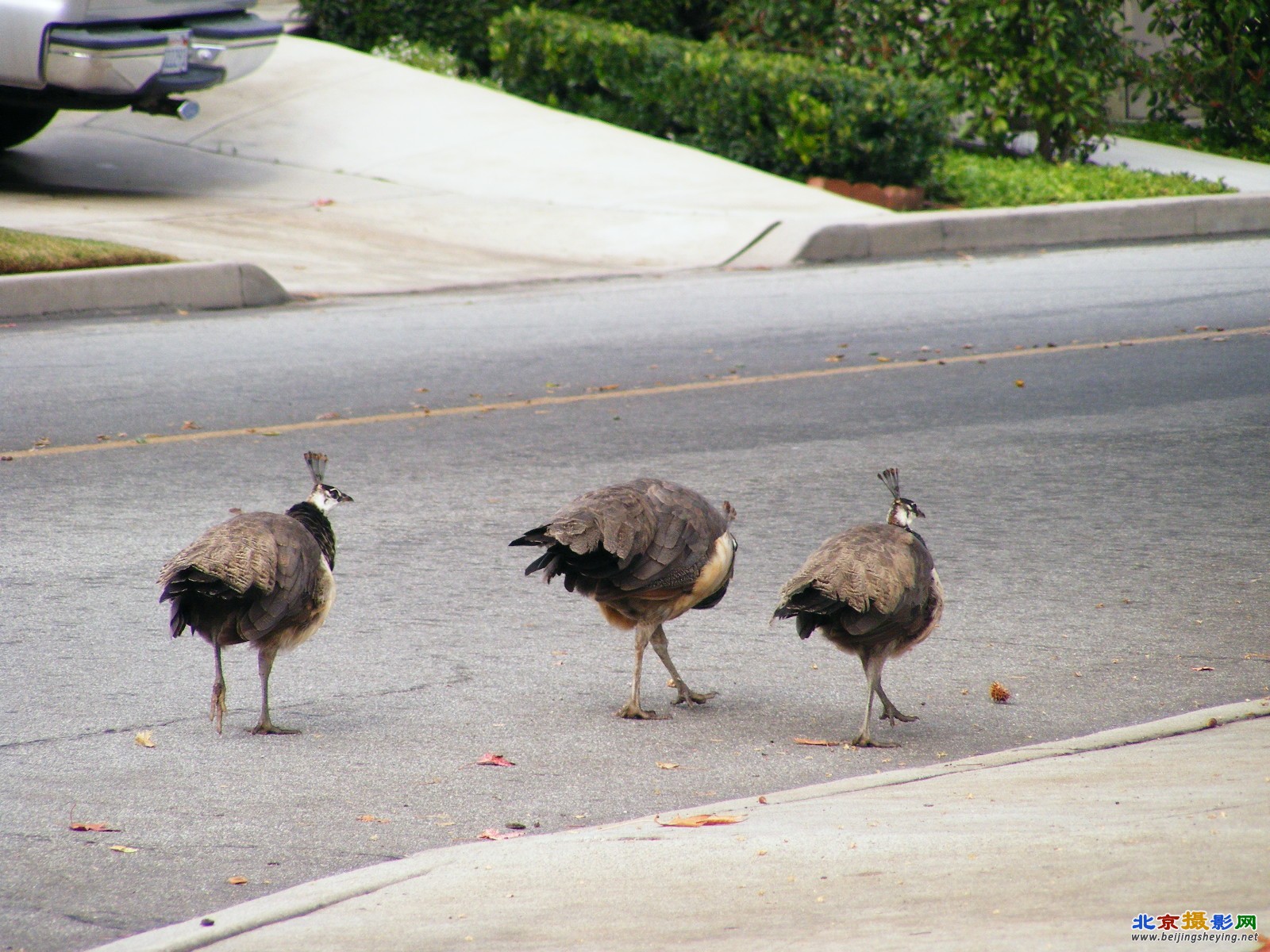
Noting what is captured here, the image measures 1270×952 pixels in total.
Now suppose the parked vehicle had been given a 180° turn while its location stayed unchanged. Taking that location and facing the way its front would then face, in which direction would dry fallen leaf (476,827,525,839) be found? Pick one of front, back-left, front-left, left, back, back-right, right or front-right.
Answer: front-right

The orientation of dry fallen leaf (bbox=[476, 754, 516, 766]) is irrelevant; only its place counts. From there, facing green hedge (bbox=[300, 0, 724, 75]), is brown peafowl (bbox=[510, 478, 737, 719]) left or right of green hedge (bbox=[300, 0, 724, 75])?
right

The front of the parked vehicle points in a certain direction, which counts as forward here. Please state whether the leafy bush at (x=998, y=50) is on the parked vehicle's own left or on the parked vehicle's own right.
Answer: on the parked vehicle's own right

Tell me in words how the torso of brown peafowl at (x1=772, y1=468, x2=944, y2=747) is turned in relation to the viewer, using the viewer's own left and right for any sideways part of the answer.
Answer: facing away from the viewer and to the right of the viewer

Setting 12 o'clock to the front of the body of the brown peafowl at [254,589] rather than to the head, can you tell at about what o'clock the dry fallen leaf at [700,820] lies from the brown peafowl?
The dry fallen leaf is roughly at 3 o'clock from the brown peafowl.

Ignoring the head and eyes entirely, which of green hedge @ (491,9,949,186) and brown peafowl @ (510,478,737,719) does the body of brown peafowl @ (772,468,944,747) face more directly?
the green hedge

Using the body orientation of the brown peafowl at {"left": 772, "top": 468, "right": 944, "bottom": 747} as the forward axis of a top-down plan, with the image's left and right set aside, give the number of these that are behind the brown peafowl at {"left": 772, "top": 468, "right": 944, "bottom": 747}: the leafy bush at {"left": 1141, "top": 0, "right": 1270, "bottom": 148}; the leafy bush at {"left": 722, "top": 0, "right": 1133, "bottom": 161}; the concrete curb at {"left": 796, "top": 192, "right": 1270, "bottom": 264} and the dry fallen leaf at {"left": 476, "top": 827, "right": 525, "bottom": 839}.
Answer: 1

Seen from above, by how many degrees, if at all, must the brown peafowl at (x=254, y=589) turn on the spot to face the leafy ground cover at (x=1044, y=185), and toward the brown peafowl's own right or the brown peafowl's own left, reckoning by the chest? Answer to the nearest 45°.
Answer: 0° — it already faces it

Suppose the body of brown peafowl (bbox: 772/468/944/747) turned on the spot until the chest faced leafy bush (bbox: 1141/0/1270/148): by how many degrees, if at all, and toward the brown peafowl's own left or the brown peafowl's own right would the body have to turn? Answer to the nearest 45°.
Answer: approximately 45° to the brown peafowl's own left

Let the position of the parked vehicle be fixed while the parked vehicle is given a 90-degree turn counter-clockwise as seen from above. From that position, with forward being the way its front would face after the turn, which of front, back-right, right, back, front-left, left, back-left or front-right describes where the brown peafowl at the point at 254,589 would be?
front-left

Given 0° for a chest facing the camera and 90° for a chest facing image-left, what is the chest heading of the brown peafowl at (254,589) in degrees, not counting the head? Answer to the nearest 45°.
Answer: approximately 225°

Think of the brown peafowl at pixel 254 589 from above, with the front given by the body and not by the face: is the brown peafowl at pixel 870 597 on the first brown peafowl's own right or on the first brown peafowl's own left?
on the first brown peafowl's own right

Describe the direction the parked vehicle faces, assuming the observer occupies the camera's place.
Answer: facing away from the viewer and to the left of the viewer

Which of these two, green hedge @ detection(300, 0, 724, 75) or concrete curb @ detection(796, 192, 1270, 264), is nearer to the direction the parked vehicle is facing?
the green hedge

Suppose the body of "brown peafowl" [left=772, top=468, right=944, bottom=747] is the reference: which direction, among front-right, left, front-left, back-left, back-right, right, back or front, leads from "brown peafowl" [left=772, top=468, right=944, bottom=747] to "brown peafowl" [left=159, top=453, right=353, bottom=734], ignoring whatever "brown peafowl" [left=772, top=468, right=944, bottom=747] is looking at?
back-left

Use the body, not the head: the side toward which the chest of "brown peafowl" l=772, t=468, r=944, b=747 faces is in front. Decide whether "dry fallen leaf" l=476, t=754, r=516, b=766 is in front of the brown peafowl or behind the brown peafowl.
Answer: behind

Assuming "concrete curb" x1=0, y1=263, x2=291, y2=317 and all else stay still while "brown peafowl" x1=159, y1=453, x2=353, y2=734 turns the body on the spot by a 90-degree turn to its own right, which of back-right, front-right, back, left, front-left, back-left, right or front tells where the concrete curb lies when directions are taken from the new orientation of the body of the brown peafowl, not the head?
back-left
